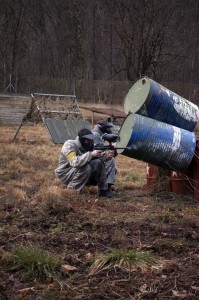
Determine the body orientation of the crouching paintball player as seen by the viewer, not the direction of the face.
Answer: to the viewer's right

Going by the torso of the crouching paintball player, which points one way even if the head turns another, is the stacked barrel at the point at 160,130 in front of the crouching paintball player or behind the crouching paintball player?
in front

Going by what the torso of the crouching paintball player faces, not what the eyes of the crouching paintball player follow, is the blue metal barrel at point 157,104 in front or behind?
in front

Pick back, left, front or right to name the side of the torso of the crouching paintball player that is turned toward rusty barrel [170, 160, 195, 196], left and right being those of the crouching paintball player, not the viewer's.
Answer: front
